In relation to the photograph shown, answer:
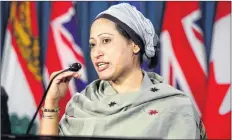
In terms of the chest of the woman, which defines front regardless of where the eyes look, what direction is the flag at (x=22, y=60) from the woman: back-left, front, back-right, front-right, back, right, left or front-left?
right

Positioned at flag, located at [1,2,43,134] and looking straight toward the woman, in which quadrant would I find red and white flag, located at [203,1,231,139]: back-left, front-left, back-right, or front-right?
front-left

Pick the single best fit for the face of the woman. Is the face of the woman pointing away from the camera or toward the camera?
toward the camera

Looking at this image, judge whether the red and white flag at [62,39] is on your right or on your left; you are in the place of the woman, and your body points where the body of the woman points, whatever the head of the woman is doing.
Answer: on your right

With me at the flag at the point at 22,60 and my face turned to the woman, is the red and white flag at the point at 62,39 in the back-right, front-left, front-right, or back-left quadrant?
front-left

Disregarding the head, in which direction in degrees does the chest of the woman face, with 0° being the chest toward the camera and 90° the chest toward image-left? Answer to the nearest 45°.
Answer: approximately 45°

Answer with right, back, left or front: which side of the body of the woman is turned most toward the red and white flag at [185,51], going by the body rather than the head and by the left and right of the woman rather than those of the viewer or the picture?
back

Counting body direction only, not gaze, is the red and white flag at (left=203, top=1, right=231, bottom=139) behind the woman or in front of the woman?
behind
